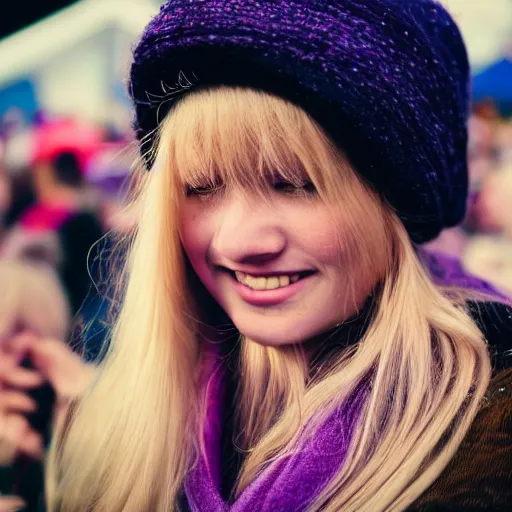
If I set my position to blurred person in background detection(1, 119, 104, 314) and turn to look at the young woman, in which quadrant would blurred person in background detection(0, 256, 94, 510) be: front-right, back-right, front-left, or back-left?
front-right

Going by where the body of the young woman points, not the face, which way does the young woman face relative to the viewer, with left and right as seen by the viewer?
facing the viewer and to the left of the viewer

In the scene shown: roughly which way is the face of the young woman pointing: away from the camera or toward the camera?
toward the camera
